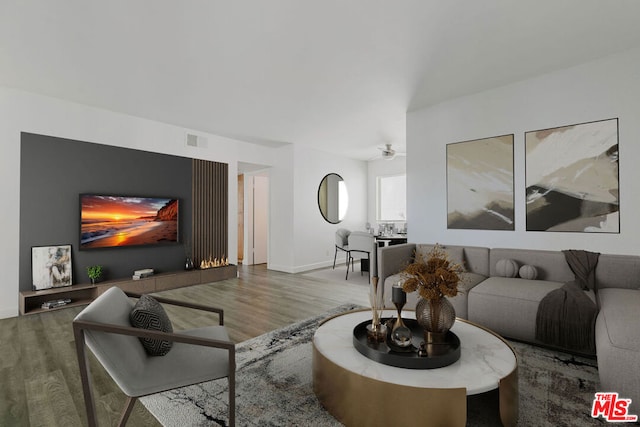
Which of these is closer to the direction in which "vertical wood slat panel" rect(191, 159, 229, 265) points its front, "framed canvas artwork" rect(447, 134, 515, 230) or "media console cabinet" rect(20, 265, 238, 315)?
the framed canvas artwork

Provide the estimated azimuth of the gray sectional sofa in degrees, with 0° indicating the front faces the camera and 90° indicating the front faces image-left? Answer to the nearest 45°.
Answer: approximately 45°

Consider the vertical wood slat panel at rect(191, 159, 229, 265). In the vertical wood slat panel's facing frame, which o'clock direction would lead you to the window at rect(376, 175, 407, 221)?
The window is roughly at 10 o'clock from the vertical wood slat panel.

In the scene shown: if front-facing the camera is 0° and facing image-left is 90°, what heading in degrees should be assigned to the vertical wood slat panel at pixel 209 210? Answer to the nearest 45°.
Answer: approximately 315°

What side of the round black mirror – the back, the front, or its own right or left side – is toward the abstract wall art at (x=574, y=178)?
front

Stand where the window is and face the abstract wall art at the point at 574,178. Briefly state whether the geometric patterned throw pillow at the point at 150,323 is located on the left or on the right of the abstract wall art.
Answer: right

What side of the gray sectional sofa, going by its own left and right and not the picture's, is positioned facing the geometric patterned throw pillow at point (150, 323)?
front

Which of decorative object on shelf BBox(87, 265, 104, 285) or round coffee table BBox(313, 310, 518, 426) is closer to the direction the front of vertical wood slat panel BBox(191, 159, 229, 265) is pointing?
the round coffee table

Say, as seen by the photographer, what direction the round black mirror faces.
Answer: facing the viewer and to the right of the viewer

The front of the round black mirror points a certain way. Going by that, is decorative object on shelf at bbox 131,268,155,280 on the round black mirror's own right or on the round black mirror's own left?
on the round black mirror's own right

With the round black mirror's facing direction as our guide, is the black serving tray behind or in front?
in front

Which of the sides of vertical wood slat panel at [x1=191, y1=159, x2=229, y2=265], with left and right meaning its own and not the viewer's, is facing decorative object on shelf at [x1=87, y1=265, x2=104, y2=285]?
right
